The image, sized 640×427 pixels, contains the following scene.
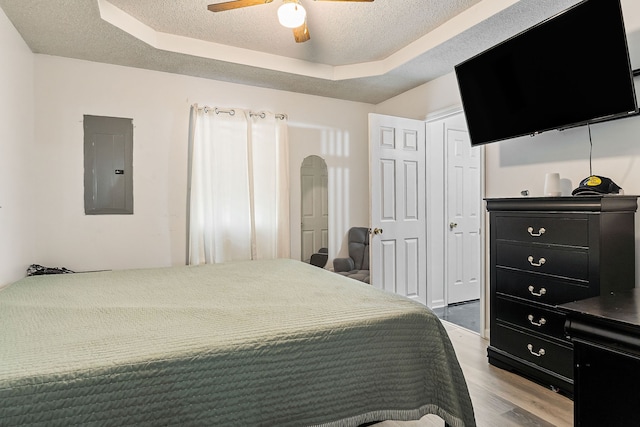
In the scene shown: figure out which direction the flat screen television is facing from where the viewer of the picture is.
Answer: facing the viewer and to the left of the viewer

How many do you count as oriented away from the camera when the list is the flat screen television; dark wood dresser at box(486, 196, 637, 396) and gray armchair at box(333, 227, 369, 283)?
0

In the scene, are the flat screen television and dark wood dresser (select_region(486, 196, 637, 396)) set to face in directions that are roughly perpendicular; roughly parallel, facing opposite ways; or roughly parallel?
roughly parallel

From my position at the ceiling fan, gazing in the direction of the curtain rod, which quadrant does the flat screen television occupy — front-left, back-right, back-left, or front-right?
back-right

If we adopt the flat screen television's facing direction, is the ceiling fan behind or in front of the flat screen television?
in front

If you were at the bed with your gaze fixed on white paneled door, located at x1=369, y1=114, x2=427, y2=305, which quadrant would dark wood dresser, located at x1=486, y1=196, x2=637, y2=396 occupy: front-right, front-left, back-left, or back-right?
front-right

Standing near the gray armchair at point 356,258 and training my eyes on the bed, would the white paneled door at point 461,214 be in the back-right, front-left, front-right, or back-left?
back-left

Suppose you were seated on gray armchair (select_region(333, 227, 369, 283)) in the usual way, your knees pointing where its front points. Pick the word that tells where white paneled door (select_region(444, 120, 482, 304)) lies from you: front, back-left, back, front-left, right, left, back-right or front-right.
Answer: back-left

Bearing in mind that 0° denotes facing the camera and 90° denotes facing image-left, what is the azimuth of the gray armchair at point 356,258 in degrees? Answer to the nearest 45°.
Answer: approximately 45°

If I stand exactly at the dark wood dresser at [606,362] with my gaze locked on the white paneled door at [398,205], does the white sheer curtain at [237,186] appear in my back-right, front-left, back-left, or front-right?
front-left

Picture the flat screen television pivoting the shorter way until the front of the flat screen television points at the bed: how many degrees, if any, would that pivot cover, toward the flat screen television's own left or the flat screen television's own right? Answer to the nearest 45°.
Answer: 0° — it already faces it
